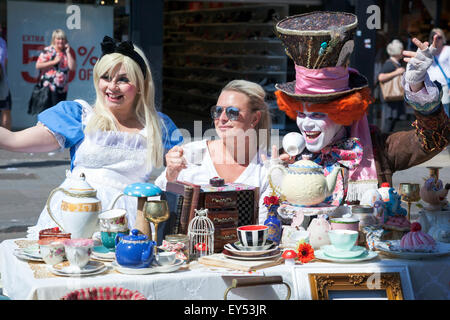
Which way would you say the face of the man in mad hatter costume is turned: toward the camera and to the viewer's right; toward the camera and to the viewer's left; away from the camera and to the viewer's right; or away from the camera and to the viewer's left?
toward the camera and to the viewer's left

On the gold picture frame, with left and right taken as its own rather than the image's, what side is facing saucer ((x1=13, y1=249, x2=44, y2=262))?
right

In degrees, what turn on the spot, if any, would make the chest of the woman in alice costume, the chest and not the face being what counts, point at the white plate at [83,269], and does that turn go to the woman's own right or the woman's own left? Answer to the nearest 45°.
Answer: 0° — they already face it

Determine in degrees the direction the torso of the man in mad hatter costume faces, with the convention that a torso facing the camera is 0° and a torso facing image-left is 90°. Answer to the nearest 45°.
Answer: approximately 45°

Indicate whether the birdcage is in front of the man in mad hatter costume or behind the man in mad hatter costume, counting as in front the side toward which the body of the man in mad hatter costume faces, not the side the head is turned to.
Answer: in front

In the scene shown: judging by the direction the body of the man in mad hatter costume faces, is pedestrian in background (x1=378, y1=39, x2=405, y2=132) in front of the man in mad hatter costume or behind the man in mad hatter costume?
behind

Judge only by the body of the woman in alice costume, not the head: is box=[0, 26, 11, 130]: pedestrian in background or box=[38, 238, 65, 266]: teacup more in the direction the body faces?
the teacup

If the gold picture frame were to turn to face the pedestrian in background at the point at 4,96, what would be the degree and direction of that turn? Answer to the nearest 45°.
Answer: approximately 135° to its right

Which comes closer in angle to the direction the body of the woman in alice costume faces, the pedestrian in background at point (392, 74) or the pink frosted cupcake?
the pink frosted cupcake

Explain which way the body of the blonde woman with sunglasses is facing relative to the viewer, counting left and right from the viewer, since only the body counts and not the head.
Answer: facing the viewer and to the left of the viewer

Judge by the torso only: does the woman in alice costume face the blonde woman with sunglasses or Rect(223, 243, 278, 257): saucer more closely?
the saucer

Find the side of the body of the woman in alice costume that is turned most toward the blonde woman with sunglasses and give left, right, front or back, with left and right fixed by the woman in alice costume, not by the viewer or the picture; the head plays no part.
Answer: left

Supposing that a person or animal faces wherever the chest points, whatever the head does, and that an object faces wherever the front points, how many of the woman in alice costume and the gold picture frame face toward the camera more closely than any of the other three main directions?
2

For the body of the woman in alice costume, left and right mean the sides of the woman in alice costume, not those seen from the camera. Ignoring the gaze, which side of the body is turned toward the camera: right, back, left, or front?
front
